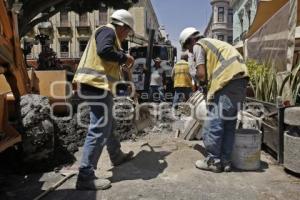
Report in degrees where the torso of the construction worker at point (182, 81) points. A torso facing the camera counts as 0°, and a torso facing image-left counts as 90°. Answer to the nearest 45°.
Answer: approximately 180°

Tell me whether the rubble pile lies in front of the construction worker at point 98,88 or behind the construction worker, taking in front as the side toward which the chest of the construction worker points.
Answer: behind

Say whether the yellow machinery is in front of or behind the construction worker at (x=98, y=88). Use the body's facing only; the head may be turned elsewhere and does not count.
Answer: behind

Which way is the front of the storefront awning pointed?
to the viewer's left

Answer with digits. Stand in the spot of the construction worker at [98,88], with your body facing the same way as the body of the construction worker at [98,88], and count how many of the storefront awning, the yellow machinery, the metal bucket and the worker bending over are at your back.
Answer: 1

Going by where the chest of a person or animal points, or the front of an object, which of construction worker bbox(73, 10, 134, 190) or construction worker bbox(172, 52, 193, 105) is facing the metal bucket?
construction worker bbox(73, 10, 134, 190)

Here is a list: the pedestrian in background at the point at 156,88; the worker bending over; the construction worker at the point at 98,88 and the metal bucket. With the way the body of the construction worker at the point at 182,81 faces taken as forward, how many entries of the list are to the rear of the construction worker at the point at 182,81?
3

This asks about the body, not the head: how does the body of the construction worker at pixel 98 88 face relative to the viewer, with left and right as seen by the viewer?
facing to the right of the viewer

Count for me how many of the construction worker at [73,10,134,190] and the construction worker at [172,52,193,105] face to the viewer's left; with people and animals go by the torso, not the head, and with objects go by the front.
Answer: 0

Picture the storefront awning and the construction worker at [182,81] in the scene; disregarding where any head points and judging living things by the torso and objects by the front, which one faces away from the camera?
the construction worker

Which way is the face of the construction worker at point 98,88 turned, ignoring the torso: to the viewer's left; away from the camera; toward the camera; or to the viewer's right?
to the viewer's right
